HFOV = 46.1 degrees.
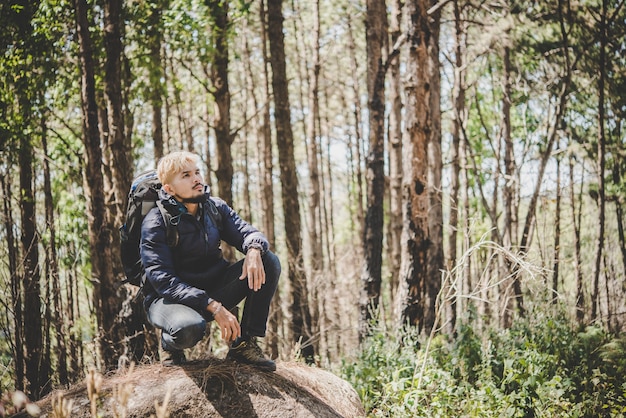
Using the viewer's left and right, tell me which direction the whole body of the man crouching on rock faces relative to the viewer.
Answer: facing the viewer and to the right of the viewer
